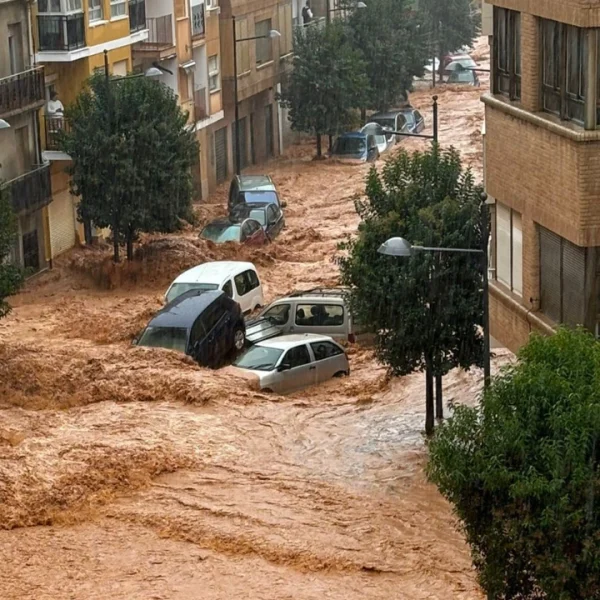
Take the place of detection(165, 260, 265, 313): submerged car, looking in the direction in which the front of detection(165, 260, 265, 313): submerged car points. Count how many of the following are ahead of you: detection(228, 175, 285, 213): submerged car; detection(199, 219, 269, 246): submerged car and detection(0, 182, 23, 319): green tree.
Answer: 1

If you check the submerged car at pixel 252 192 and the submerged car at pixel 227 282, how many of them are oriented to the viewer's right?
0

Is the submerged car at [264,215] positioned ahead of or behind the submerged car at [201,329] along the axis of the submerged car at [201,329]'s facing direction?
behind

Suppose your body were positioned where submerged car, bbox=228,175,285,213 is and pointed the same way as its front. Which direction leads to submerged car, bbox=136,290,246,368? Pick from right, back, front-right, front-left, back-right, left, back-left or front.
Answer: front

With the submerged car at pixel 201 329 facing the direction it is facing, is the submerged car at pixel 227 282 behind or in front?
behind

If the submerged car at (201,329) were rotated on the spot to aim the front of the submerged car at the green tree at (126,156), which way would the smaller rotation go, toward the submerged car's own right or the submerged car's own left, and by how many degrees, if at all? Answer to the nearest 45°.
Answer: approximately 135° to the submerged car's own right

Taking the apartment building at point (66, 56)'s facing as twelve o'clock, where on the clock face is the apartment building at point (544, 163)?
the apartment building at point (544, 163) is roughly at 1 o'clock from the apartment building at point (66, 56).

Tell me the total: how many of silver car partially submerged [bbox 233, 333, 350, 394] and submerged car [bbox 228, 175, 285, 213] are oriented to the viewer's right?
0

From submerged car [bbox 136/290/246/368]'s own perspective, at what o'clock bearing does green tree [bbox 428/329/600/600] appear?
The green tree is roughly at 10 o'clock from the submerged car.

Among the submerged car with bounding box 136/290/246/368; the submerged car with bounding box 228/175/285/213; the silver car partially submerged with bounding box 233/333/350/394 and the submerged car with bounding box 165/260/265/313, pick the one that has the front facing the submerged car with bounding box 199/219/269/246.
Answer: the submerged car with bounding box 228/175/285/213

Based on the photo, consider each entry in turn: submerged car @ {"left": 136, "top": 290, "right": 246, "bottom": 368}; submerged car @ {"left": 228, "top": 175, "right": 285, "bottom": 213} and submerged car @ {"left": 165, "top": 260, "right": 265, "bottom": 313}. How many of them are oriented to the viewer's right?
0

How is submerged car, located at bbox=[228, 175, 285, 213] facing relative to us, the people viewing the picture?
facing the viewer

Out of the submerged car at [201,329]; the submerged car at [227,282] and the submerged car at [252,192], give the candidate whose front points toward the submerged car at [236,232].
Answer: the submerged car at [252,192]

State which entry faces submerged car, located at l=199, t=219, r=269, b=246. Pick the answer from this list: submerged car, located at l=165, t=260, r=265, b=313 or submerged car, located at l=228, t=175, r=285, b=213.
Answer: submerged car, located at l=228, t=175, r=285, b=213
